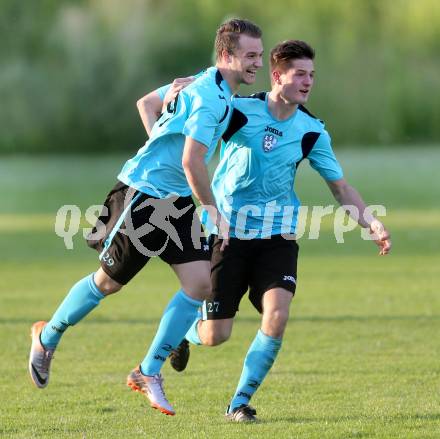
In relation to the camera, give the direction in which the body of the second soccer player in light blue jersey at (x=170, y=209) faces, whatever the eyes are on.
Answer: to the viewer's right

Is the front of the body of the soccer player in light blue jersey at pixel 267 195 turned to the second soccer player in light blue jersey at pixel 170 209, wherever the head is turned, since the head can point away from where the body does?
no

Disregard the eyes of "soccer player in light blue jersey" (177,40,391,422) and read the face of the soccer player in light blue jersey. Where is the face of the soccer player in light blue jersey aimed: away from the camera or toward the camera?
toward the camera

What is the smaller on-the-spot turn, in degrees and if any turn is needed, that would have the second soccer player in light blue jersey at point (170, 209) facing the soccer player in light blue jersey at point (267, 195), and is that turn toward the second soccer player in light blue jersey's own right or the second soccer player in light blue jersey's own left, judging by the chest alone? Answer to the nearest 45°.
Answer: approximately 45° to the second soccer player in light blue jersey's own left

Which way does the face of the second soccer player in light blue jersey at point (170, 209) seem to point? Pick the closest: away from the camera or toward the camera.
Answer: toward the camera

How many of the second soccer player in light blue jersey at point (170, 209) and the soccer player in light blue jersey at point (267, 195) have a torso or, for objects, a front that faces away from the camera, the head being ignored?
0
